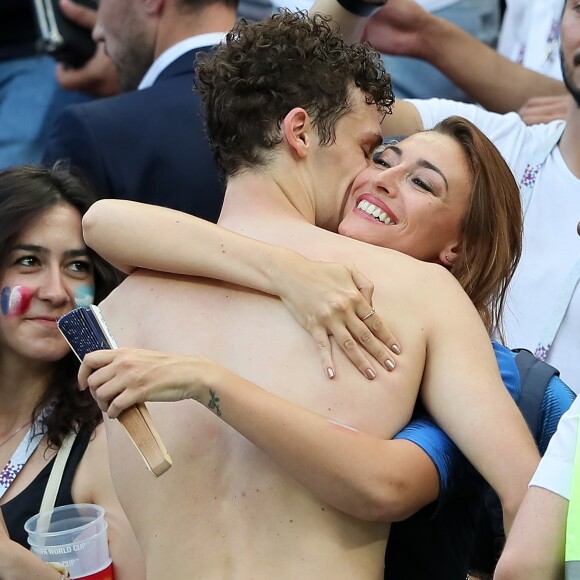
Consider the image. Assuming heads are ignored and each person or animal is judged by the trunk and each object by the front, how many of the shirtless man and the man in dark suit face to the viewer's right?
0

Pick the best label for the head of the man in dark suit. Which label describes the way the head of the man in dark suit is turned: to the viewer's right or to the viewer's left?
to the viewer's left

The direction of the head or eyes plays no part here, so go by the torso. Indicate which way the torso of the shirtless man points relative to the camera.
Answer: away from the camera

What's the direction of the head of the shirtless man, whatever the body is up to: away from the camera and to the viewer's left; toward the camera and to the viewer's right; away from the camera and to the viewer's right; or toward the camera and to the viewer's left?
away from the camera and to the viewer's right

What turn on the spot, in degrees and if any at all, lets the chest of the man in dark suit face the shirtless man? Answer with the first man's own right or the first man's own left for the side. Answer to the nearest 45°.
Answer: approximately 135° to the first man's own left

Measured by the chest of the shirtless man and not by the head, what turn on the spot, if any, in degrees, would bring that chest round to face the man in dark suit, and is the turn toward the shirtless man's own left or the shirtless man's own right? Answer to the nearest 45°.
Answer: approximately 45° to the shirtless man's own left
